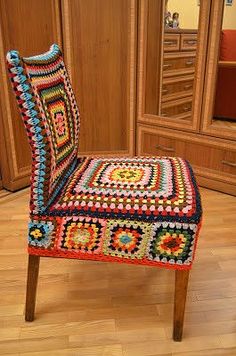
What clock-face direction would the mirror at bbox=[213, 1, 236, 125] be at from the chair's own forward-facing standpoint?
The mirror is roughly at 10 o'clock from the chair.

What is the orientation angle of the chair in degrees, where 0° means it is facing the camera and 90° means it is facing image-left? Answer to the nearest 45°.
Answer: approximately 270°
